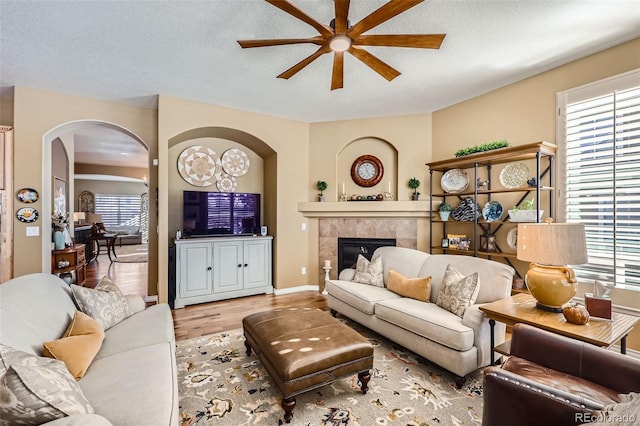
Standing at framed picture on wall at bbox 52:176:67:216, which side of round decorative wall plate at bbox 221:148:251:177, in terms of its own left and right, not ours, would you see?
right

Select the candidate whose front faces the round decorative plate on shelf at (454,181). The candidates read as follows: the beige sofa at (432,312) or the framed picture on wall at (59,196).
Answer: the framed picture on wall

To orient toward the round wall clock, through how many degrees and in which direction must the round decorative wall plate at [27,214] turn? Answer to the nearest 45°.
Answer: approximately 45° to its left

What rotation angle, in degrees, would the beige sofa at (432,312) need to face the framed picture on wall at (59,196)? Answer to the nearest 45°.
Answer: approximately 45° to its right

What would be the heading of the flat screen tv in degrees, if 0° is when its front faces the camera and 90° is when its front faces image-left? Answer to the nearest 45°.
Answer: approximately 0°

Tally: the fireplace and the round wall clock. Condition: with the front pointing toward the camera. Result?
2

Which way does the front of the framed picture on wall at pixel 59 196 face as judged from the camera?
facing the viewer and to the right of the viewer

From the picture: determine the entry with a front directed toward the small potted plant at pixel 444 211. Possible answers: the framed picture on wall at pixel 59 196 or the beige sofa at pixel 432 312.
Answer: the framed picture on wall

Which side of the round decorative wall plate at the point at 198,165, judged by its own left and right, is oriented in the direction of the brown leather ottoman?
front

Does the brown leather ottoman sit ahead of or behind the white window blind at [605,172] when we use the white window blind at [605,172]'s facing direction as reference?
ahead

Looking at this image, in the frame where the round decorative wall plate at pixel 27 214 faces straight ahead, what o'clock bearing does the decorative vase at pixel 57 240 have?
The decorative vase is roughly at 7 o'clock from the round decorative wall plate.

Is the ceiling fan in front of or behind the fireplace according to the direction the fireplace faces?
in front

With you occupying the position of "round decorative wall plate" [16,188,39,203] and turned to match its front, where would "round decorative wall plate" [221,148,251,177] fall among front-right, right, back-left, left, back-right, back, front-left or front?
left
